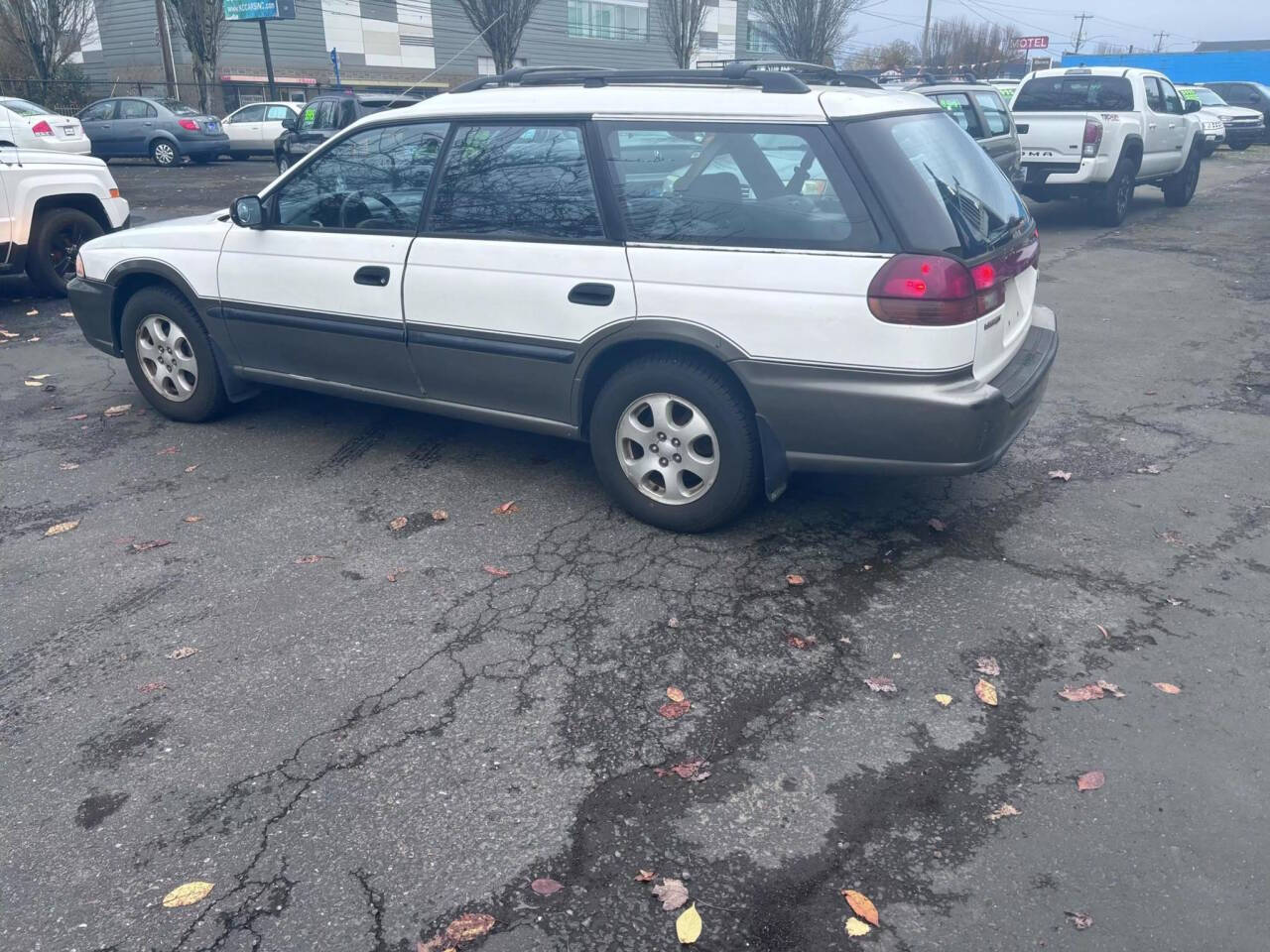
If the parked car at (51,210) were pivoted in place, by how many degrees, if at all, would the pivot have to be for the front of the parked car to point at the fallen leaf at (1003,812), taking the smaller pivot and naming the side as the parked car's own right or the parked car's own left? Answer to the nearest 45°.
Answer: approximately 90° to the parked car's own right

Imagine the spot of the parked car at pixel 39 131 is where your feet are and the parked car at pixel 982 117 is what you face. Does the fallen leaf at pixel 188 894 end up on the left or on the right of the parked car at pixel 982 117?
right

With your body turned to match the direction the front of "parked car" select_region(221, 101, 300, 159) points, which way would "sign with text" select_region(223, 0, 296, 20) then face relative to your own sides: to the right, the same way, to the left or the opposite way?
to the left

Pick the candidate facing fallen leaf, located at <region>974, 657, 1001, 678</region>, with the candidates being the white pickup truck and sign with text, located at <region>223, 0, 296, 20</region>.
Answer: the sign with text

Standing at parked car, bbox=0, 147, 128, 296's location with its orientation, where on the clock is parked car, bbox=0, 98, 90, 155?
parked car, bbox=0, 98, 90, 155 is roughly at 9 o'clock from parked car, bbox=0, 147, 128, 296.

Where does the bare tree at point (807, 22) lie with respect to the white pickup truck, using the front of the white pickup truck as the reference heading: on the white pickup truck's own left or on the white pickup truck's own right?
on the white pickup truck's own left

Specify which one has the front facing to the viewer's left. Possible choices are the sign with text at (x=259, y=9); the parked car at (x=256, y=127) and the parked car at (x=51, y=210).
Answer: the parked car at (x=256, y=127)

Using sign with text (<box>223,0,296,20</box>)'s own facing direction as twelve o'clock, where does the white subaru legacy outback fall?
The white subaru legacy outback is roughly at 12 o'clock from the sign with text.

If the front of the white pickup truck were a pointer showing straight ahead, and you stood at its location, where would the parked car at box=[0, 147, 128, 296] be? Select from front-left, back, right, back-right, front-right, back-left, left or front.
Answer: back

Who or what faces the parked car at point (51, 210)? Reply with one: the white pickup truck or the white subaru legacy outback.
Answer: the white subaru legacy outback

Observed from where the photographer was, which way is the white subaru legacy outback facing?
facing away from the viewer and to the left of the viewer

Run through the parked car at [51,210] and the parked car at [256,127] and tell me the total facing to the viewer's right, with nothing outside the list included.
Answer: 1

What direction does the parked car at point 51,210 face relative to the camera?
to the viewer's right

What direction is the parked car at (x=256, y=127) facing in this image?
to the viewer's left
